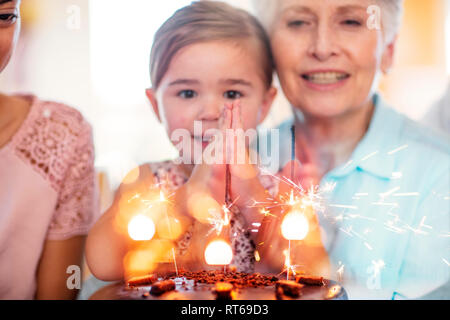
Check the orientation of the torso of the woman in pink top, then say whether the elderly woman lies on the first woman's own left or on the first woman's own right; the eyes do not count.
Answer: on the first woman's own left

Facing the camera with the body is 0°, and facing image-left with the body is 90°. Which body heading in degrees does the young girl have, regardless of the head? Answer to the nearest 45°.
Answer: approximately 0°

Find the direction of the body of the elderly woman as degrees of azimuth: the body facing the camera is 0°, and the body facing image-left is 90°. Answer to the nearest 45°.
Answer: approximately 45°
